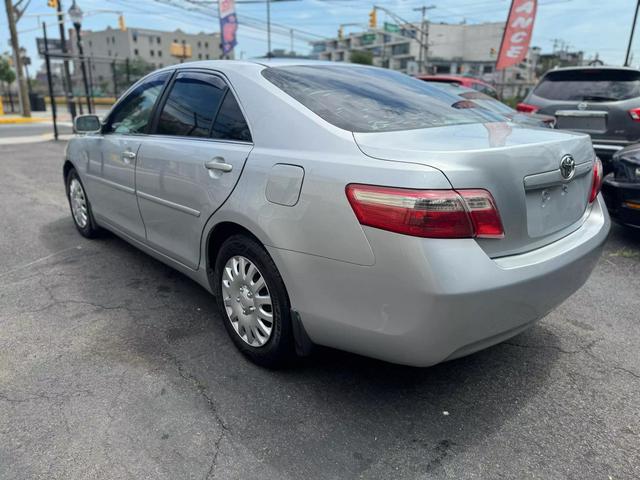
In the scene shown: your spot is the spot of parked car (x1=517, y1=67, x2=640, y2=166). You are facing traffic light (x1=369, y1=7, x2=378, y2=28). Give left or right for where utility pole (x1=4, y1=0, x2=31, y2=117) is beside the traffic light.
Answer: left

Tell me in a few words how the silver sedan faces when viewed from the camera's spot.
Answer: facing away from the viewer and to the left of the viewer

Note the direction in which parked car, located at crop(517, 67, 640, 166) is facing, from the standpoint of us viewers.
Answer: facing away from the viewer

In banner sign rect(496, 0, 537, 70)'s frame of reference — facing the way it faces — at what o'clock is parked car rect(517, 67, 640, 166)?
The parked car is roughly at 12 o'clock from the banner sign.

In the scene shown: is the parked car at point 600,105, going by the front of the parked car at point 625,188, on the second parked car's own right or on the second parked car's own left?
on the second parked car's own right

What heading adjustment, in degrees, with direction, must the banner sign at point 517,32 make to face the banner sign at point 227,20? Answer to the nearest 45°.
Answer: approximately 90° to its right

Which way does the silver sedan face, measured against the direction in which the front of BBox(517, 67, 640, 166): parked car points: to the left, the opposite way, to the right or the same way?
to the left

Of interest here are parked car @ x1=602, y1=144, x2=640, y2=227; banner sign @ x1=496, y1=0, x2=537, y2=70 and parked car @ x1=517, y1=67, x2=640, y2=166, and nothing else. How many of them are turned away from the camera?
1

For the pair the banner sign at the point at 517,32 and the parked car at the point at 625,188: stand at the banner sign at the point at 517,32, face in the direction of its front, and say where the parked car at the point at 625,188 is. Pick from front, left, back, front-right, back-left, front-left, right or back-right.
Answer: front

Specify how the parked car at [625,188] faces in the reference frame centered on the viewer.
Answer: facing the viewer and to the left of the viewer

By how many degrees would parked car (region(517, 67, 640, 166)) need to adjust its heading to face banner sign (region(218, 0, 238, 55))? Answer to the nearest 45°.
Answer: approximately 45° to its left

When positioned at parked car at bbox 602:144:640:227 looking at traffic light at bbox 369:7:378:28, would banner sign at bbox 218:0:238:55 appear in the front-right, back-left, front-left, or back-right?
front-left

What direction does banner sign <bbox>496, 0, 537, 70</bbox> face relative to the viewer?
toward the camera

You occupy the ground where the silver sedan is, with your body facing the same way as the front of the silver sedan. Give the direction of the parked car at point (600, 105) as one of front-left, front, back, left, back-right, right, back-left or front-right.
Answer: right

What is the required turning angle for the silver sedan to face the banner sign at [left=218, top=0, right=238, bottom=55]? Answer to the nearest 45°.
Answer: approximately 45° to its right

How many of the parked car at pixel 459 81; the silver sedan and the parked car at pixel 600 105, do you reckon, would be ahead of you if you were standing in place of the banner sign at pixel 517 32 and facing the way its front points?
3

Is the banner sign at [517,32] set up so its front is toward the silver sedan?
yes

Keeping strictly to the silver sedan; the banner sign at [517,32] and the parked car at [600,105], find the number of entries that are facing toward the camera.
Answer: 1
